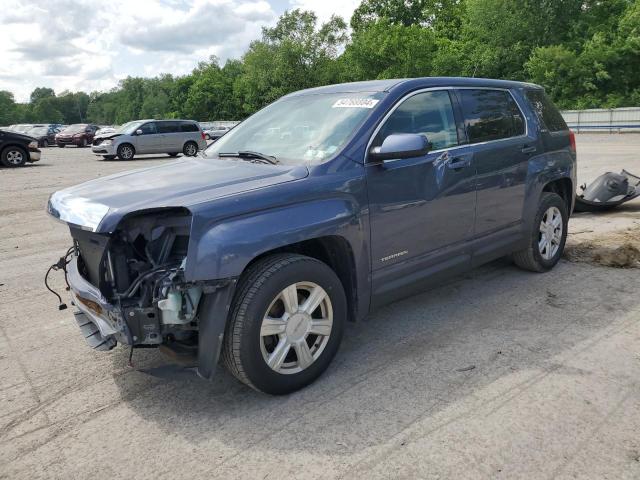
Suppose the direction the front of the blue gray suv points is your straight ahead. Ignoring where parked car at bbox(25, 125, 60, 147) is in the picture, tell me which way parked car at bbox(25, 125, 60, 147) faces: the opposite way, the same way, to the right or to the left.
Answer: the same way

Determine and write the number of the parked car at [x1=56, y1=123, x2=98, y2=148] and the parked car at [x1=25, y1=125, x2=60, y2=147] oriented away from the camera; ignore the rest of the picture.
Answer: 0

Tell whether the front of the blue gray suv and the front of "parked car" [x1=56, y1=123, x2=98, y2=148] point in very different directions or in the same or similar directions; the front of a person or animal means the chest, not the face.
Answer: same or similar directions

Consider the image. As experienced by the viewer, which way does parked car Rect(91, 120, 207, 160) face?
facing the viewer and to the left of the viewer

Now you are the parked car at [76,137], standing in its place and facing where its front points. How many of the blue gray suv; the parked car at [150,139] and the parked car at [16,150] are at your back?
0

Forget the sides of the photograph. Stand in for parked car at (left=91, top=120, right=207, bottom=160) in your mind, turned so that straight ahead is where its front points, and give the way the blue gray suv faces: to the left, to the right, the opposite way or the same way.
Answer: the same way

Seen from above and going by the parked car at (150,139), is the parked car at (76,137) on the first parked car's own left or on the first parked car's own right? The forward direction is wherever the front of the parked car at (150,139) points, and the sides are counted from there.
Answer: on the first parked car's own right

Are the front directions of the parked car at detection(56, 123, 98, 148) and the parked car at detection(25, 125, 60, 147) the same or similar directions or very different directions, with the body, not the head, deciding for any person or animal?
same or similar directions

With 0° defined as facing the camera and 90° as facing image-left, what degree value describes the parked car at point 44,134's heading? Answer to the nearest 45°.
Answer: approximately 45°

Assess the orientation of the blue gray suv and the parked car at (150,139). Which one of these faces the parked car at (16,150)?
the parked car at (150,139)

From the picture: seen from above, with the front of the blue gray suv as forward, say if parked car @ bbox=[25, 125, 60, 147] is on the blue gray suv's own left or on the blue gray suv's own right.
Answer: on the blue gray suv's own right

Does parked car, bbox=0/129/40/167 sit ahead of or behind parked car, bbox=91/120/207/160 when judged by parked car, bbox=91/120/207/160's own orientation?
ahead

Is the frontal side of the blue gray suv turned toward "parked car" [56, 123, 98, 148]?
no
